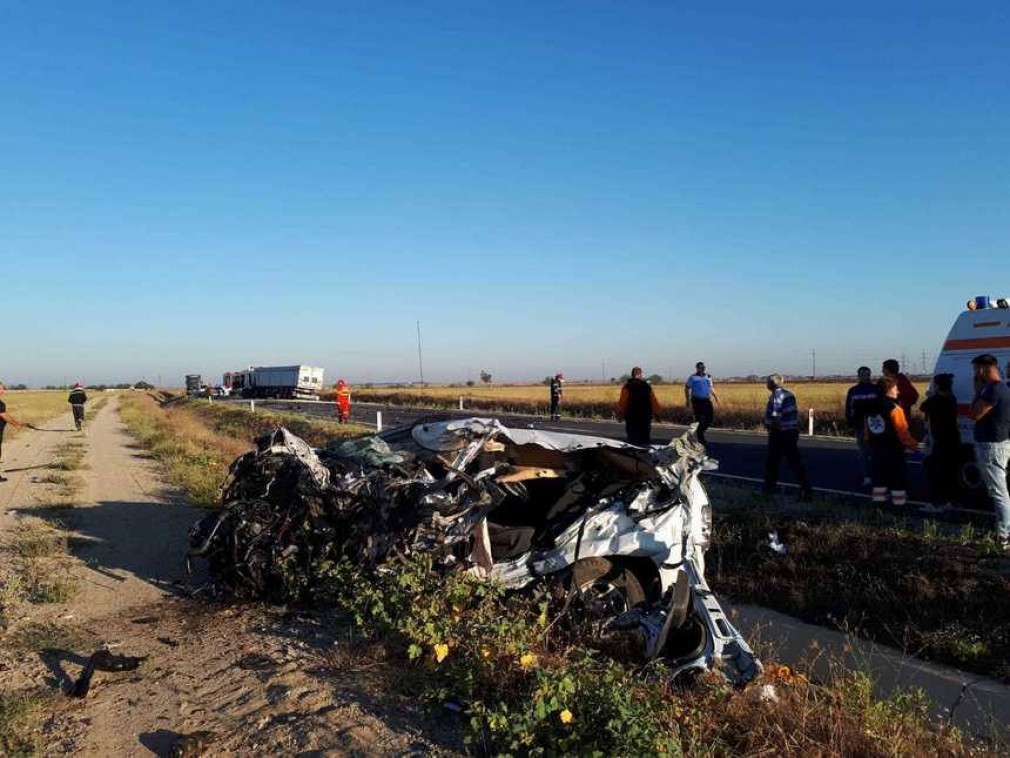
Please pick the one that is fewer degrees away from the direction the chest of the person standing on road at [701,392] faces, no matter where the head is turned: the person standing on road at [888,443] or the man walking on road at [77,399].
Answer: the person standing on road

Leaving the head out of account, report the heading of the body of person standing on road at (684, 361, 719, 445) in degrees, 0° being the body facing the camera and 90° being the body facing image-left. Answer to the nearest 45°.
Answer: approximately 0°

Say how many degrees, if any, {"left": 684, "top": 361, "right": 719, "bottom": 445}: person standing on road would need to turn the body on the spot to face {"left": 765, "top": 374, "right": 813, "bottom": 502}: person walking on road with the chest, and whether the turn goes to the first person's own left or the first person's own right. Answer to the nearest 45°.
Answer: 0° — they already face them
